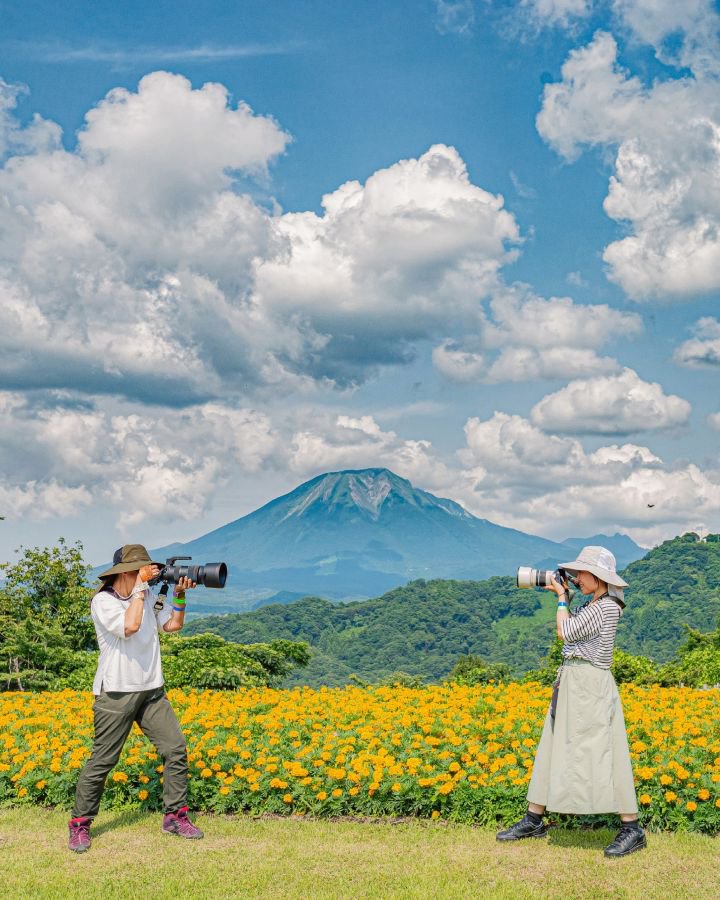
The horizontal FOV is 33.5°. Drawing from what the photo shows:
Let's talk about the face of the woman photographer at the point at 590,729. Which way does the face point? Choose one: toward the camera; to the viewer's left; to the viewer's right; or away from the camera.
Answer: to the viewer's left

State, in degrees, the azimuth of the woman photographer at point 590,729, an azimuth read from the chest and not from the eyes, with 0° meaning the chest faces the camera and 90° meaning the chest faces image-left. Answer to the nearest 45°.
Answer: approximately 90°
